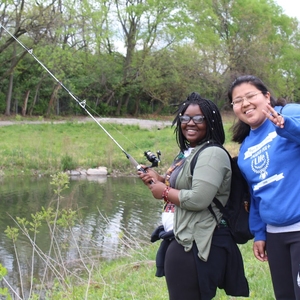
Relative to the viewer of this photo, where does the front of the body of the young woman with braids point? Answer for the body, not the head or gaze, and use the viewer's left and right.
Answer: facing to the left of the viewer

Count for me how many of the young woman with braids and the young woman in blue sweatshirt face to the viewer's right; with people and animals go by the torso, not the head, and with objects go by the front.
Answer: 0
